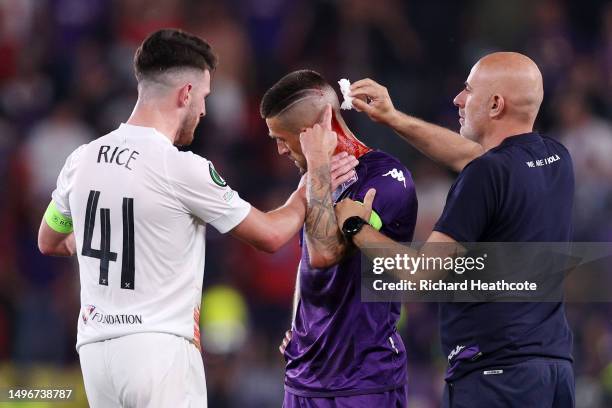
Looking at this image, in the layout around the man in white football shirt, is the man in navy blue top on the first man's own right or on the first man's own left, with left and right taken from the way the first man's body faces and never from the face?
on the first man's own right

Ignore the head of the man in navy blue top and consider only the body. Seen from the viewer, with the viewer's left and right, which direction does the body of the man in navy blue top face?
facing away from the viewer and to the left of the viewer

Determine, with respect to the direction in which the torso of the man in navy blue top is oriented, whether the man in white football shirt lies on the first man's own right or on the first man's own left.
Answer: on the first man's own left

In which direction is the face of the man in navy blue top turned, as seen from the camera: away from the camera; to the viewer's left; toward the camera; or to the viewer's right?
to the viewer's left

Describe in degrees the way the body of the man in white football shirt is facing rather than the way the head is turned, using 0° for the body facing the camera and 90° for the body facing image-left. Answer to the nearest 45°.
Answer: approximately 225°
